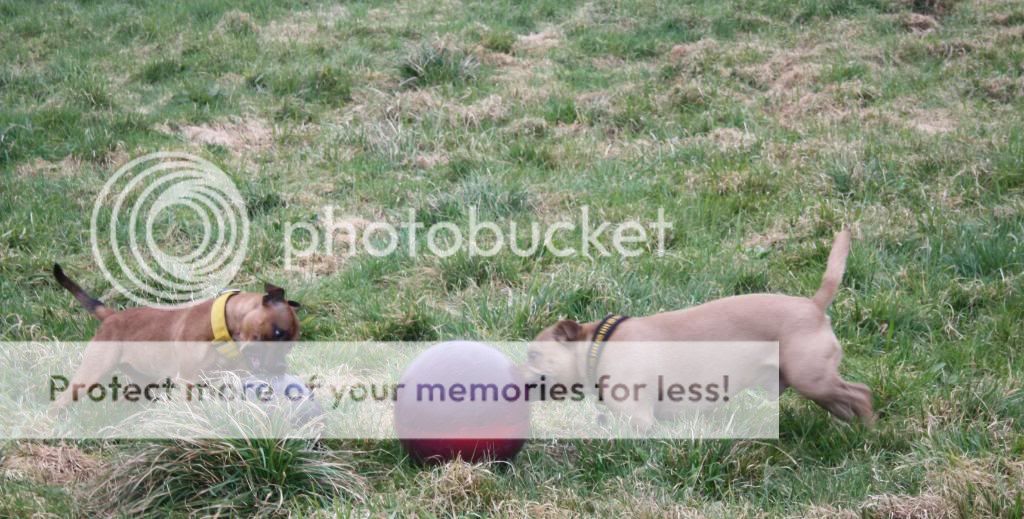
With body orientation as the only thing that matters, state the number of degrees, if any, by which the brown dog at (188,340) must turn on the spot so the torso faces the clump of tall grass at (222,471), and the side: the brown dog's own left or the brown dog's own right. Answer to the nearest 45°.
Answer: approximately 90° to the brown dog's own right

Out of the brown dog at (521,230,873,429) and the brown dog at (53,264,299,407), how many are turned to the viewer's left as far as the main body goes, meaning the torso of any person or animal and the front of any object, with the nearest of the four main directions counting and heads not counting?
1

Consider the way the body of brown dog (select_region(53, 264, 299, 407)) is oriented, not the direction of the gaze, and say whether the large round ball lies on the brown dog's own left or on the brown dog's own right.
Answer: on the brown dog's own right

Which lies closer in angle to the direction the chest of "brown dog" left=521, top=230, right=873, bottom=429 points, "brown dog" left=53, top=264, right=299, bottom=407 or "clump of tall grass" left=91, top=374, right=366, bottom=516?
the brown dog

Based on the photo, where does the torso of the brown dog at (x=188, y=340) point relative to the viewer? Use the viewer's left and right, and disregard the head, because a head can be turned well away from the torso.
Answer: facing to the right of the viewer

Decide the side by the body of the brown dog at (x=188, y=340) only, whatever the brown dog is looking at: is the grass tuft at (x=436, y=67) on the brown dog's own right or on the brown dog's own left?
on the brown dog's own left

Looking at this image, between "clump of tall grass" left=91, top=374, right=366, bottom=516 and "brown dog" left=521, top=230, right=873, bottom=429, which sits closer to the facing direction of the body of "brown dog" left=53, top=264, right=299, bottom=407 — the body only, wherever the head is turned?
the brown dog

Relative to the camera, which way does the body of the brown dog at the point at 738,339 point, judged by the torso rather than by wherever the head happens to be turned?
to the viewer's left

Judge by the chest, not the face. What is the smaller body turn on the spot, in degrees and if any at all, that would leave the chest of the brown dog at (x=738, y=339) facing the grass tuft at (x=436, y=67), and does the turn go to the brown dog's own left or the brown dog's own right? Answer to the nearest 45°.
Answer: approximately 45° to the brown dog's own right

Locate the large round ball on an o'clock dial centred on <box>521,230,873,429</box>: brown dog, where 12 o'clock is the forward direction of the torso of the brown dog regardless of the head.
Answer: The large round ball is roughly at 11 o'clock from the brown dog.

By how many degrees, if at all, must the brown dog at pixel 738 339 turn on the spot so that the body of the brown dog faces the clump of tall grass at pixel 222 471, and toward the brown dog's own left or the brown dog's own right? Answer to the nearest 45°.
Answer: approximately 45° to the brown dog's own left

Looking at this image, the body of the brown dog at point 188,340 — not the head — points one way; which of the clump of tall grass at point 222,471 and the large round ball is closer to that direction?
the large round ball

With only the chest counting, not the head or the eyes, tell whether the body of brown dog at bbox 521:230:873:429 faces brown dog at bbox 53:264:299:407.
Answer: yes
